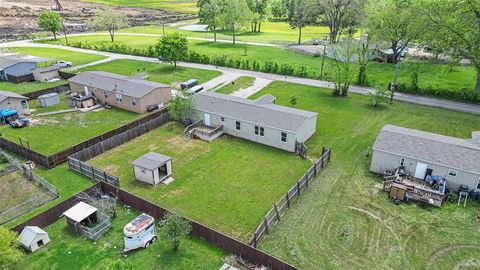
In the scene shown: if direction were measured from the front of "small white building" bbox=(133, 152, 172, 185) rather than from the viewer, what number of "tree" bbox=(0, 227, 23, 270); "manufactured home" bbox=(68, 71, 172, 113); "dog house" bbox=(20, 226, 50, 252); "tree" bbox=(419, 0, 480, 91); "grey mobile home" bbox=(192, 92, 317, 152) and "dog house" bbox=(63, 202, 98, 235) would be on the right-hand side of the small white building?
3

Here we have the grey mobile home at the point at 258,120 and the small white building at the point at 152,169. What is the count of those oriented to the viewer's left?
0

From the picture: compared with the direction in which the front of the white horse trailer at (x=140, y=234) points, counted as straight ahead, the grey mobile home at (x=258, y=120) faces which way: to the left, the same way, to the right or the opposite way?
the opposite way

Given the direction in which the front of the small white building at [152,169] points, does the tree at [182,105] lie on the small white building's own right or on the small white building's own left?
on the small white building's own left

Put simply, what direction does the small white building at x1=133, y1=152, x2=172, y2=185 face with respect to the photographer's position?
facing the viewer and to the right of the viewer
